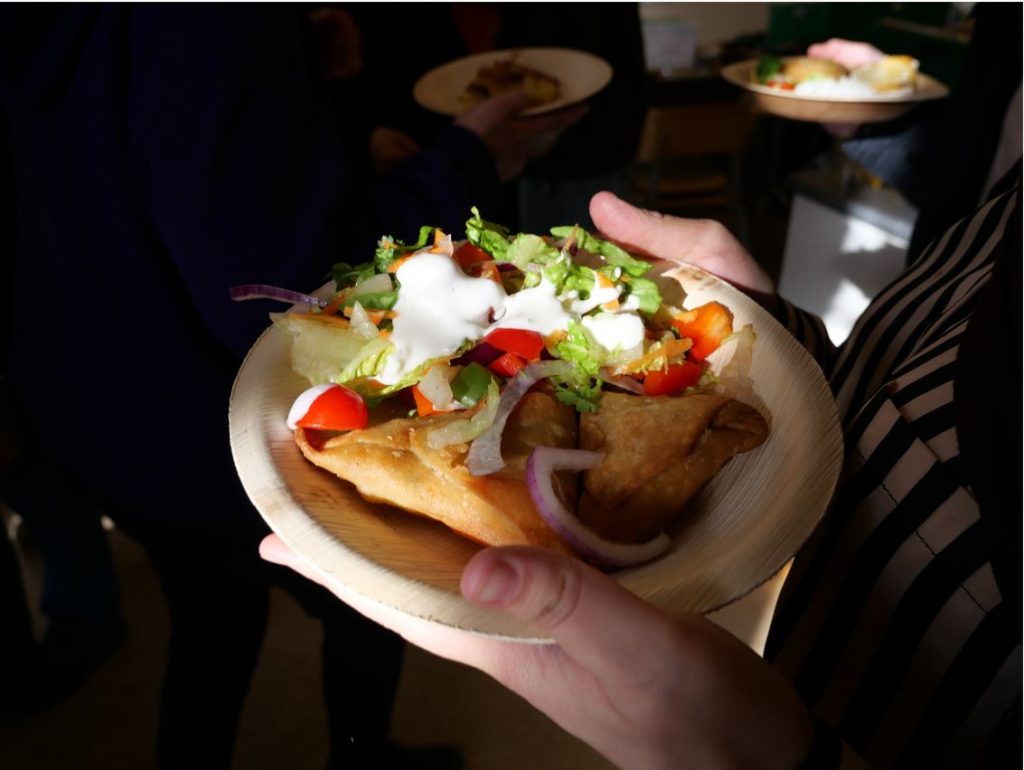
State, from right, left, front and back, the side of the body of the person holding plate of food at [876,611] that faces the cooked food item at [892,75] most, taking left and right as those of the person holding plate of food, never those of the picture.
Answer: right

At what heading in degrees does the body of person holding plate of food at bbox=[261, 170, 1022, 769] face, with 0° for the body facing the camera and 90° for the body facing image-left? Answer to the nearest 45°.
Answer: approximately 90°

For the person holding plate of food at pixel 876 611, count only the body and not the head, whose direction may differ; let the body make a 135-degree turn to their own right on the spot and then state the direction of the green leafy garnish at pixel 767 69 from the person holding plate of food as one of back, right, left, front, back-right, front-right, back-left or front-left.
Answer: front-left
